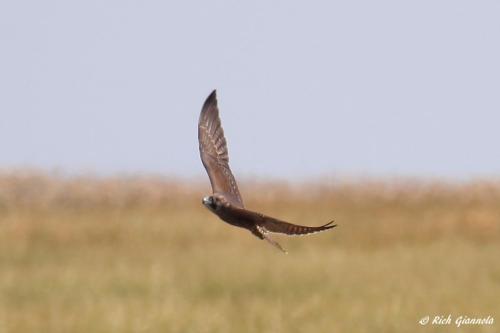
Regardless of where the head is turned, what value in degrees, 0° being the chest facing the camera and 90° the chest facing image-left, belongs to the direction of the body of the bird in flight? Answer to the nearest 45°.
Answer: approximately 90°
